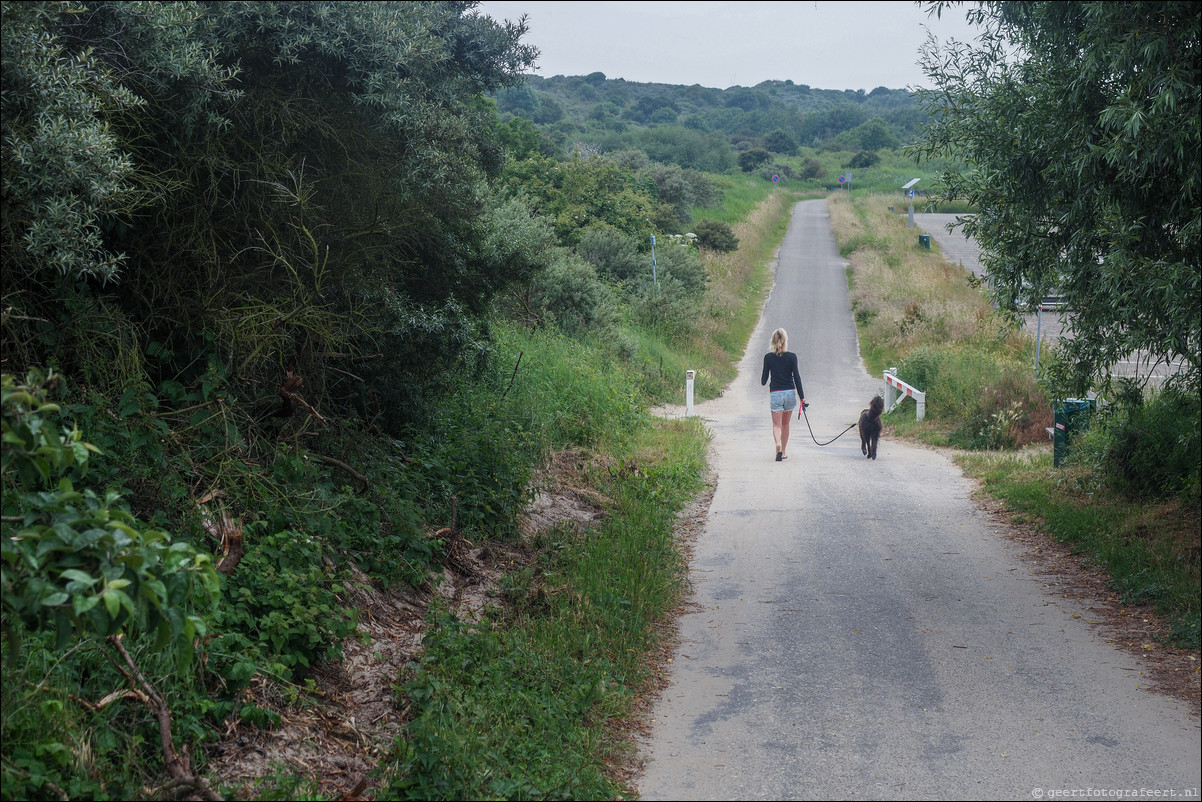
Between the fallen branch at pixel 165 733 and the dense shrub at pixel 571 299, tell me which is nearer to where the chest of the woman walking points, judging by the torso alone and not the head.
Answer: the dense shrub

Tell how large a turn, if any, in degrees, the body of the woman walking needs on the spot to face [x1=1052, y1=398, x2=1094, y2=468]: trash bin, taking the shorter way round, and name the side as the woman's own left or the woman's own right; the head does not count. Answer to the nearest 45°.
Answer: approximately 135° to the woman's own right

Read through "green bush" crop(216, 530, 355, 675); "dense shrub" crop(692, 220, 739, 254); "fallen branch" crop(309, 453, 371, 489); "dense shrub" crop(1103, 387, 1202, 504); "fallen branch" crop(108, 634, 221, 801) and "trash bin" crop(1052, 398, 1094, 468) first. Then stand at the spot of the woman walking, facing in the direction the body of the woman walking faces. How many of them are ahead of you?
1

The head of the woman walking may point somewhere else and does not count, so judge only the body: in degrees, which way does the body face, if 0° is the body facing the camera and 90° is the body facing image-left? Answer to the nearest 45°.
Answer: approximately 180°

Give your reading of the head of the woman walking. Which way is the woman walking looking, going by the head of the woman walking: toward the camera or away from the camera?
away from the camera

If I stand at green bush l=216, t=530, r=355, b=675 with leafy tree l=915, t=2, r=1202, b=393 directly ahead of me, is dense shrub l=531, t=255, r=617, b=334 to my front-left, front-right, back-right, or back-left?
front-left

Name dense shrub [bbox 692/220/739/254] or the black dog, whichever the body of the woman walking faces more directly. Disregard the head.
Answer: the dense shrub

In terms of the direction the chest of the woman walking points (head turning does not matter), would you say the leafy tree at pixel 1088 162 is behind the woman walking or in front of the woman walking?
behind

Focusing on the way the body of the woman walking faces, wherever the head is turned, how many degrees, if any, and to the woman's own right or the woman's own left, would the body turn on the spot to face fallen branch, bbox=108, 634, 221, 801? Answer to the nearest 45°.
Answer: approximately 180°

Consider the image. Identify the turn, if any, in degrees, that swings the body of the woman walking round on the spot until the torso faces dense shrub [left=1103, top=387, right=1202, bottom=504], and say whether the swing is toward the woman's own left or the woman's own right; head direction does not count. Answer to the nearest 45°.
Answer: approximately 135° to the woman's own right

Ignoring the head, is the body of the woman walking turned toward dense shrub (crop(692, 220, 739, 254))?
yes
